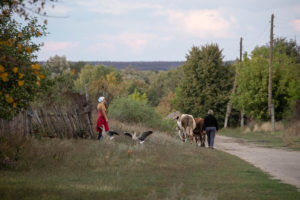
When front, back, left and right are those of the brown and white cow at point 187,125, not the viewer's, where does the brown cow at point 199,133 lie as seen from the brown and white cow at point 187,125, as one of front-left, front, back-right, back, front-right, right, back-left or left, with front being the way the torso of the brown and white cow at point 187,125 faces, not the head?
right

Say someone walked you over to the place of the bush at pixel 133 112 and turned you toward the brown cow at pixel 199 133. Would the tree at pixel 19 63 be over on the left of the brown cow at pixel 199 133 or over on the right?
right

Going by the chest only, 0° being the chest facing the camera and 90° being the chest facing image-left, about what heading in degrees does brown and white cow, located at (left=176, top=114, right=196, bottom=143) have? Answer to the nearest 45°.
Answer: approximately 180°

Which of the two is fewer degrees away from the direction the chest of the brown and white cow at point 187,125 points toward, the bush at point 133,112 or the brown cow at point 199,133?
the bush

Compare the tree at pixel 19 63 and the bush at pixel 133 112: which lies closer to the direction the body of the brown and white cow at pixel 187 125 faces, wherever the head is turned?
the bush

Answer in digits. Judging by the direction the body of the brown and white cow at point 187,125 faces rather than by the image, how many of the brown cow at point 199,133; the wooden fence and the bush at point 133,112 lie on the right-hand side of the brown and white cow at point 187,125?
1

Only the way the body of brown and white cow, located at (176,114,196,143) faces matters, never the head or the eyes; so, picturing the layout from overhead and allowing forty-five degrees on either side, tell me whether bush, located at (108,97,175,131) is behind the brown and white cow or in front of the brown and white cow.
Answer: in front

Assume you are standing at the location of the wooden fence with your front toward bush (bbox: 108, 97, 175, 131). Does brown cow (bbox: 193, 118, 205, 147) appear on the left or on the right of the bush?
right
